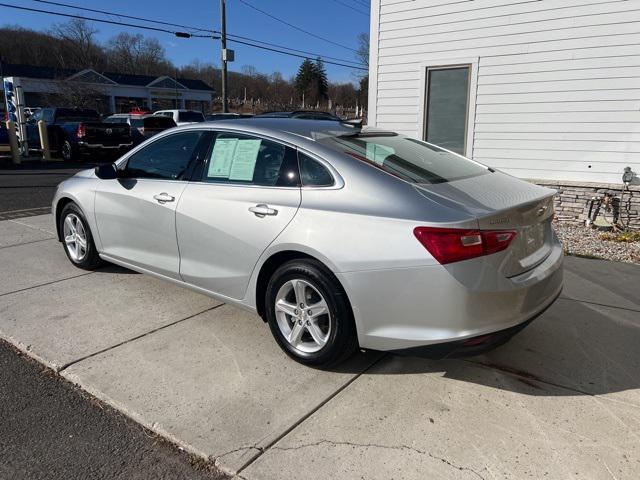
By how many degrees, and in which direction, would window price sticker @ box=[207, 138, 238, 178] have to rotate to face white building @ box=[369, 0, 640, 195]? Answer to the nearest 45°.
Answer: approximately 180°

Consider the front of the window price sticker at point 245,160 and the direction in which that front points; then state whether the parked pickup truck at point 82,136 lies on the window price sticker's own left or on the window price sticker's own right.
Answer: on the window price sticker's own right

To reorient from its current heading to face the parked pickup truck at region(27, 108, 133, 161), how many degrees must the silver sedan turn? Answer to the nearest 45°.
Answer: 0° — it already faces it

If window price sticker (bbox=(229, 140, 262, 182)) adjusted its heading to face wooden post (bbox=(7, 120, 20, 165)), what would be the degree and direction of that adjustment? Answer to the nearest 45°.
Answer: approximately 90° to its right

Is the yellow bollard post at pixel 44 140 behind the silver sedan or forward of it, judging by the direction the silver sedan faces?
forward

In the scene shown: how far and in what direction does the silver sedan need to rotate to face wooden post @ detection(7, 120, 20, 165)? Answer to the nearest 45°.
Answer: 0° — it already faces it

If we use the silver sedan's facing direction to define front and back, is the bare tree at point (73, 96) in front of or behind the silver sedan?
in front

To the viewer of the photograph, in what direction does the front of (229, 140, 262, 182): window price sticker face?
facing the viewer and to the left of the viewer

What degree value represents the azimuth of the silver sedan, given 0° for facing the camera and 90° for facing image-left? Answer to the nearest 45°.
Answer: approximately 135°

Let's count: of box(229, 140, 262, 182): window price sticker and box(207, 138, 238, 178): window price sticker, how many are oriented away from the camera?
0
